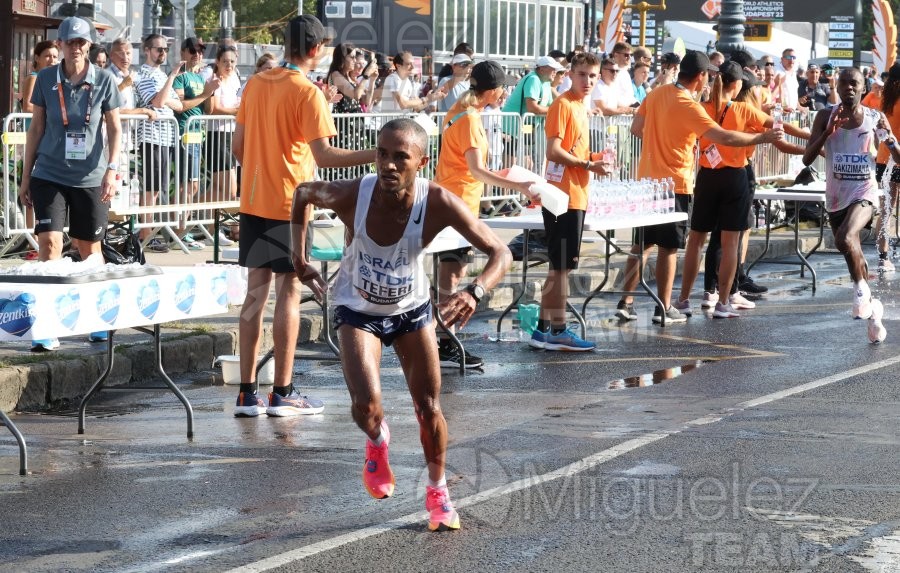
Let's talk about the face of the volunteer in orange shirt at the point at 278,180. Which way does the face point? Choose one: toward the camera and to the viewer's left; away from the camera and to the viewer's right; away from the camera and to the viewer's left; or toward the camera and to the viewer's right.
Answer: away from the camera and to the viewer's right

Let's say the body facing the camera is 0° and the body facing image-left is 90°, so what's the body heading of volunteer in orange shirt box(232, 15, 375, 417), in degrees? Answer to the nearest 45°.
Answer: approximately 225°

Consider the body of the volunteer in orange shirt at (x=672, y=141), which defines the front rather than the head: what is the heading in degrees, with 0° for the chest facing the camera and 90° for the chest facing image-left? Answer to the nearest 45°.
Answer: approximately 225°

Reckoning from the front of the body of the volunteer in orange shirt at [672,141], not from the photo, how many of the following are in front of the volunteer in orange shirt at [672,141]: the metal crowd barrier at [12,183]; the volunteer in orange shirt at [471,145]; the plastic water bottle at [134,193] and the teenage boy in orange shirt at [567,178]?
0

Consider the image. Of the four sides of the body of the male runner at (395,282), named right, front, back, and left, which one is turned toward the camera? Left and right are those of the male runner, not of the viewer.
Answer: front

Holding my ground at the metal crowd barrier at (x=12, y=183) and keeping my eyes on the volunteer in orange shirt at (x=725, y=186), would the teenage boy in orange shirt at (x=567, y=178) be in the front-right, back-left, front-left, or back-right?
front-right

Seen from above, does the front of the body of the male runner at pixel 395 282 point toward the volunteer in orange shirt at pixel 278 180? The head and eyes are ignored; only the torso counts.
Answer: no

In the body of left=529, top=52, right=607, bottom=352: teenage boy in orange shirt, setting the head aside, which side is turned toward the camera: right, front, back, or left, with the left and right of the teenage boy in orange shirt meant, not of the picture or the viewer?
right

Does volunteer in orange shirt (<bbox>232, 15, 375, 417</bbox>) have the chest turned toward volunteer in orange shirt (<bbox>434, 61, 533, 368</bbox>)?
yes

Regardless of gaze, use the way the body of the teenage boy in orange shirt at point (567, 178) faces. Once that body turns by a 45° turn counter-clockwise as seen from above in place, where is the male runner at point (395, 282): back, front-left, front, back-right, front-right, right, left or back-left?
back-right

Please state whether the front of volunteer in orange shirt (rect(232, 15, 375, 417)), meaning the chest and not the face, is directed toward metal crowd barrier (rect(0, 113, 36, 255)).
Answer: no

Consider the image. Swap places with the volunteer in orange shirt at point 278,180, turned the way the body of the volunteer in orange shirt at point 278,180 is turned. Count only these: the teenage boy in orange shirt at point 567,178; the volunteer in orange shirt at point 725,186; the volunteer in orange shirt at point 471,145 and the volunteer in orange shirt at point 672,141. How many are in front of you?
4

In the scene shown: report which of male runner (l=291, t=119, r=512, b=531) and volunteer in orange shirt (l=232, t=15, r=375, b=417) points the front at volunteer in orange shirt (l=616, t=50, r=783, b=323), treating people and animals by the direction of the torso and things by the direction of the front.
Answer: volunteer in orange shirt (l=232, t=15, r=375, b=417)

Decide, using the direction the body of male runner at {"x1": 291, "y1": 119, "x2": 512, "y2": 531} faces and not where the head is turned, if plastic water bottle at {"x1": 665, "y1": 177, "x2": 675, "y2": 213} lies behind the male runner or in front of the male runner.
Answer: behind

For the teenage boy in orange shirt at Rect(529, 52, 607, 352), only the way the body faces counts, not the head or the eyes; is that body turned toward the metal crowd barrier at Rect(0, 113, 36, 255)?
no

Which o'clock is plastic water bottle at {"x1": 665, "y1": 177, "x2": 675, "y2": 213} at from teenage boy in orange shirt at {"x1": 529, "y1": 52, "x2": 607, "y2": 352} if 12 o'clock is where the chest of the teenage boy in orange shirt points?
The plastic water bottle is roughly at 10 o'clock from the teenage boy in orange shirt.

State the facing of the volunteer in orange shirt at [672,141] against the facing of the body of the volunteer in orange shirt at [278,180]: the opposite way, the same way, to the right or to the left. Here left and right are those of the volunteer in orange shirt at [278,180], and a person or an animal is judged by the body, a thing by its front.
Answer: the same way

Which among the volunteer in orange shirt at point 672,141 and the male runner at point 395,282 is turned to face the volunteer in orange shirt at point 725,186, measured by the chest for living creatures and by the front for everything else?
the volunteer in orange shirt at point 672,141
